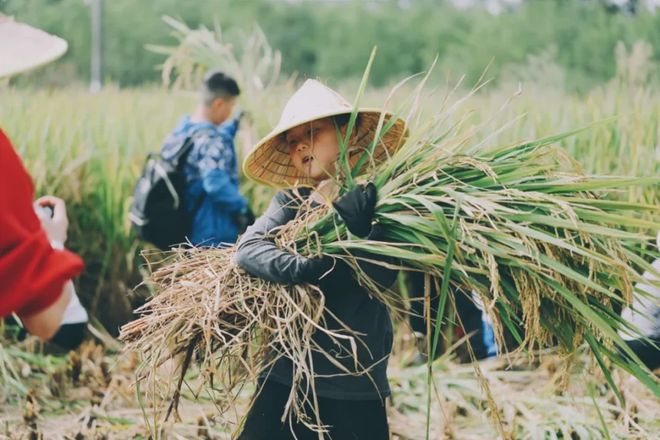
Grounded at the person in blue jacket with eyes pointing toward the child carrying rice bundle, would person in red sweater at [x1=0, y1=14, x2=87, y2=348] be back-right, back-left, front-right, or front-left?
front-right

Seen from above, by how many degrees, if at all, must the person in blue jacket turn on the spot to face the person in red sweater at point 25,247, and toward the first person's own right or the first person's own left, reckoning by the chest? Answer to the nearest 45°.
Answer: approximately 90° to the first person's own right

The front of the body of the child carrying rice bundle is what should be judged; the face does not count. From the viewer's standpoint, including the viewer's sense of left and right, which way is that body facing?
facing the viewer and to the left of the viewer

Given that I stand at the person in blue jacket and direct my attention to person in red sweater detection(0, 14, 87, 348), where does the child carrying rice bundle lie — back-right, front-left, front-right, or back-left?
front-left

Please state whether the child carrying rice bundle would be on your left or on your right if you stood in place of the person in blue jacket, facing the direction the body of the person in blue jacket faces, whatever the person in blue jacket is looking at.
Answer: on your right

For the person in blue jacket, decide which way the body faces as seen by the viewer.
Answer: to the viewer's right

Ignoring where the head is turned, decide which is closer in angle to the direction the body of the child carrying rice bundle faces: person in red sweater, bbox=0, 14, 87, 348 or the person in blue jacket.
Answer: the person in red sweater

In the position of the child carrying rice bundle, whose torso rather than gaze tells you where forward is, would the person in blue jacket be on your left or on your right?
on your right

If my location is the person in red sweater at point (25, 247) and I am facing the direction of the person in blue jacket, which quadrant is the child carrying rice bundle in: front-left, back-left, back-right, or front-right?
front-right

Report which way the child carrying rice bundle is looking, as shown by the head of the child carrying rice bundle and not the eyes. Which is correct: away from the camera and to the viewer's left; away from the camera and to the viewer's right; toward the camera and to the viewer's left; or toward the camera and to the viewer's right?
toward the camera and to the viewer's left

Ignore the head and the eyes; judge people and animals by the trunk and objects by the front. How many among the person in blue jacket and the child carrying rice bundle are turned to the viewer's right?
1
